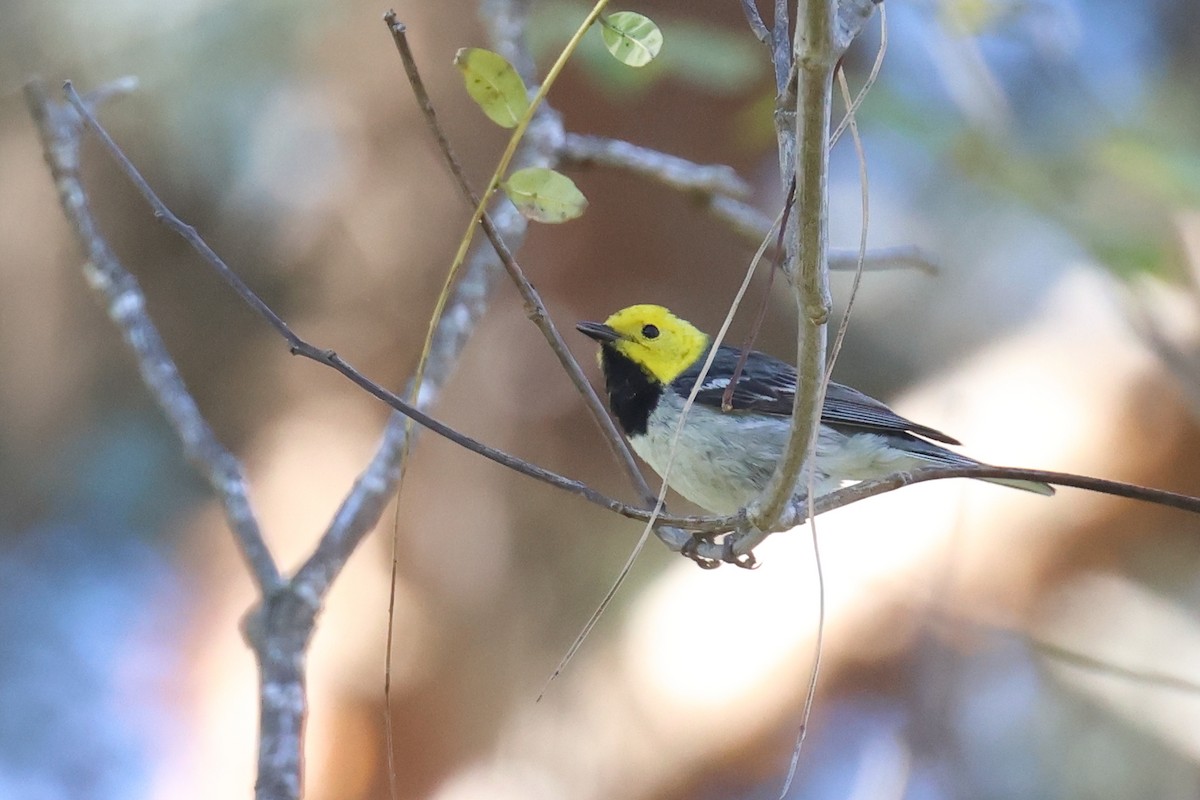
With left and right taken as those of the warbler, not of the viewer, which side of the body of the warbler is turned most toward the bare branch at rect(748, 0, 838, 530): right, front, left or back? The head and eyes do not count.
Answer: left

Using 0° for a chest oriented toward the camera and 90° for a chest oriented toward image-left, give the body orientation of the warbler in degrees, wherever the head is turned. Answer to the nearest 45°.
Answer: approximately 90°
